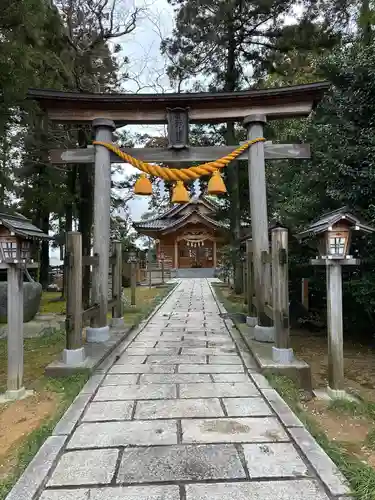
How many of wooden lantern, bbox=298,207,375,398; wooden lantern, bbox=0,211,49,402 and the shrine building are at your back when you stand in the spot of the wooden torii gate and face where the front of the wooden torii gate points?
1

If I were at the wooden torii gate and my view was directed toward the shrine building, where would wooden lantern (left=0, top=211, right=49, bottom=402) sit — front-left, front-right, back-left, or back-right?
back-left

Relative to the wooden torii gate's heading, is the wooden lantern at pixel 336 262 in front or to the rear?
in front

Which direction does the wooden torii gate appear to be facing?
toward the camera

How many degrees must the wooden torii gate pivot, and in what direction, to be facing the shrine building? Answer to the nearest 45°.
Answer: approximately 180°

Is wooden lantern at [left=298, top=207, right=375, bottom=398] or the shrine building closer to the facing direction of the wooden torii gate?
the wooden lantern

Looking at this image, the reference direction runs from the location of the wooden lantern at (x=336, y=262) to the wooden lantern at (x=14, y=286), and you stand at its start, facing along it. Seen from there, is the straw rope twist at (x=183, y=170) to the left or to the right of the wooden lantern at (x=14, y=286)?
right

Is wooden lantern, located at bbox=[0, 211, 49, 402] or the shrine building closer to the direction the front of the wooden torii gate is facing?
the wooden lantern

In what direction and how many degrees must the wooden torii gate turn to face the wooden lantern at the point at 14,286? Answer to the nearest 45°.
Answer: approximately 45° to its right
